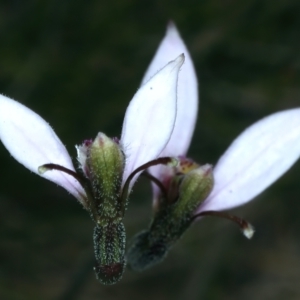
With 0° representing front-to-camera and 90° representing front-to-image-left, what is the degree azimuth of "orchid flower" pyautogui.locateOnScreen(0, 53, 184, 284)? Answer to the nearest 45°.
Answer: approximately 180°
